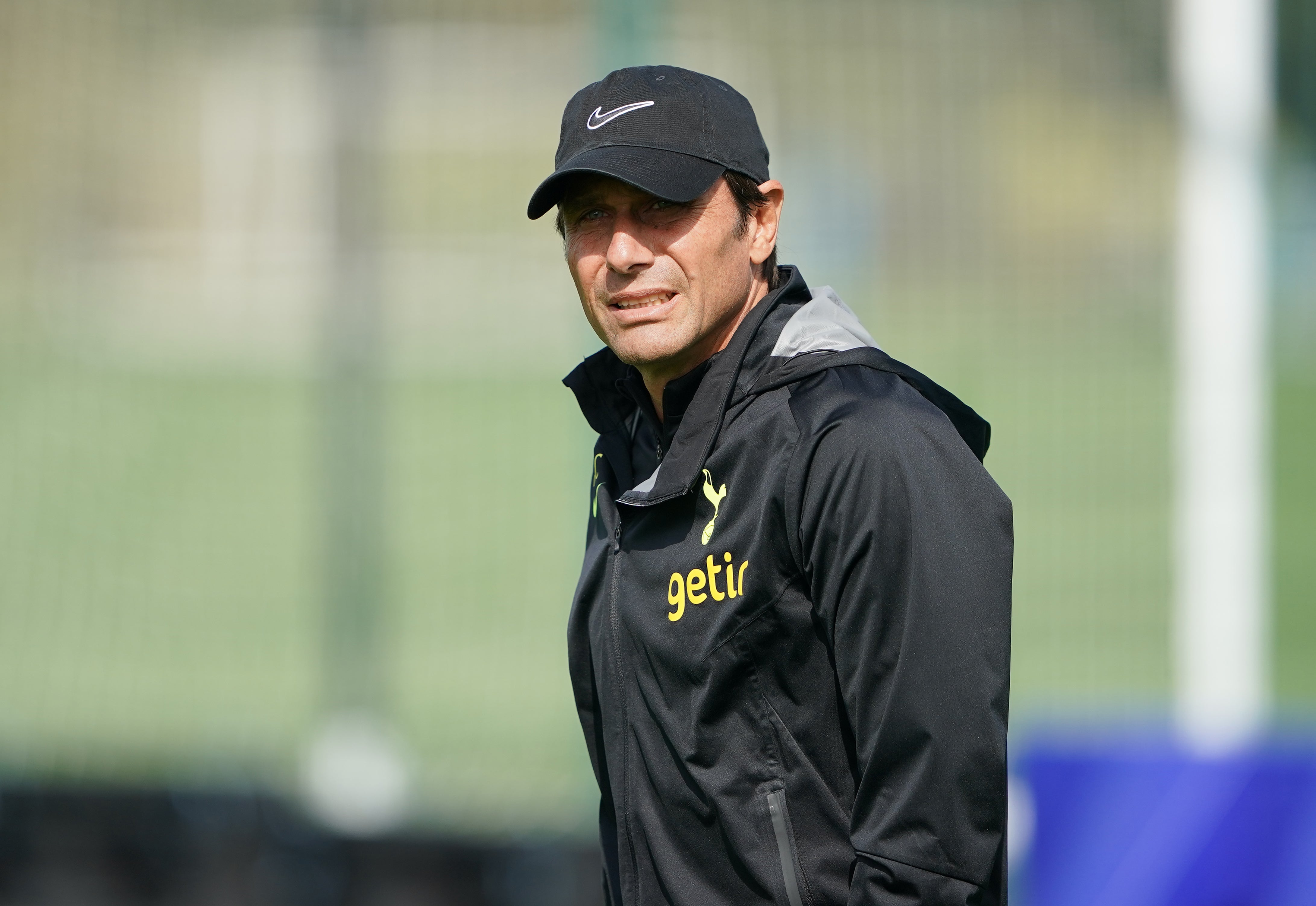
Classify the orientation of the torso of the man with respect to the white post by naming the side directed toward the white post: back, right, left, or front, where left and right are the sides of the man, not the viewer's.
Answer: back

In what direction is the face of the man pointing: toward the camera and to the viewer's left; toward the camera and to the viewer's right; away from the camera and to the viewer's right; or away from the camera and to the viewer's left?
toward the camera and to the viewer's left

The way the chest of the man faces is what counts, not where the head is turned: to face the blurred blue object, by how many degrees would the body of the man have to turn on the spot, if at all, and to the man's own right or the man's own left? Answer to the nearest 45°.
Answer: approximately 180°

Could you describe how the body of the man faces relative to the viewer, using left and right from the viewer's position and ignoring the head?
facing the viewer and to the left of the viewer
